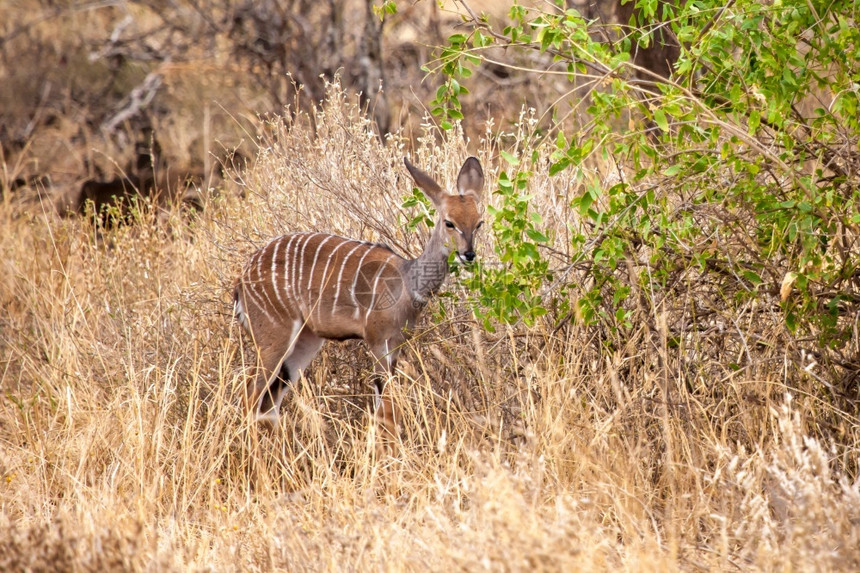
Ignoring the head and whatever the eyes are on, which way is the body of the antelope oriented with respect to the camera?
to the viewer's right
